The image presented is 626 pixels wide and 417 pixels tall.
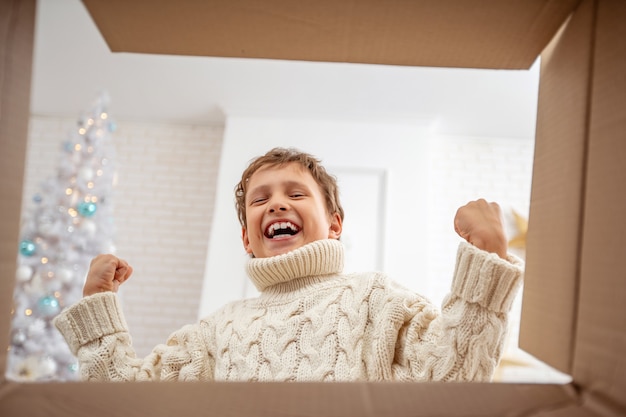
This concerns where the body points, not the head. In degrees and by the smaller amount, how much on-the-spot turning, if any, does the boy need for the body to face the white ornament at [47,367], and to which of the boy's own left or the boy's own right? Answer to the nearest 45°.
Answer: approximately 135° to the boy's own right

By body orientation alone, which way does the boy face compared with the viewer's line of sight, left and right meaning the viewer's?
facing the viewer

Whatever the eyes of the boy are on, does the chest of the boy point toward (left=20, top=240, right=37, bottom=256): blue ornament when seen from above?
no

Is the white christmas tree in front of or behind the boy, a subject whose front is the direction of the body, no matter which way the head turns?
behind

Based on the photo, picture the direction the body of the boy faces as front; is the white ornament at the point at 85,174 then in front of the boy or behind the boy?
behind

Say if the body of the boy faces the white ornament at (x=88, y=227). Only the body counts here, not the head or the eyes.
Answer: no

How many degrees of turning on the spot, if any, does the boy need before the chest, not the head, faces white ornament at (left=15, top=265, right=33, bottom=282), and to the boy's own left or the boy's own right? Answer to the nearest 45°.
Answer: approximately 135° to the boy's own right

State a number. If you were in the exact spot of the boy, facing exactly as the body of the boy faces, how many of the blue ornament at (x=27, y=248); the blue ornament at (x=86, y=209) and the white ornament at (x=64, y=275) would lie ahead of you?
0

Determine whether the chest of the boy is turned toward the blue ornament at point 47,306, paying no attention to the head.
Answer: no
